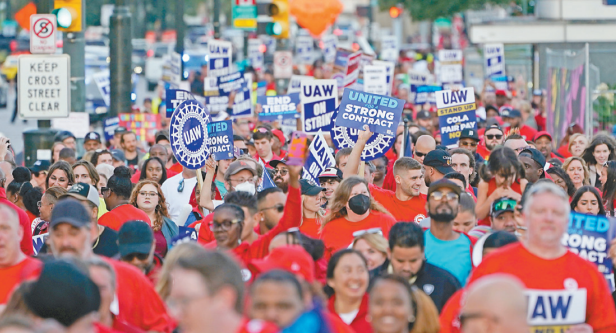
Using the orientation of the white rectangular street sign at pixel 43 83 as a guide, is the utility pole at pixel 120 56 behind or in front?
behind

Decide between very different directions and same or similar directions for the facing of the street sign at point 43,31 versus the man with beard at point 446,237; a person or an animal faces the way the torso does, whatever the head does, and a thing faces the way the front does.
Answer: same or similar directions

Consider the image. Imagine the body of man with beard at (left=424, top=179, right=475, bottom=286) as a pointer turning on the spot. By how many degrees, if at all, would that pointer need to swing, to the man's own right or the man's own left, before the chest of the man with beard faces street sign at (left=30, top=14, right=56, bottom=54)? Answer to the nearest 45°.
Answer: approximately 135° to the man's own right

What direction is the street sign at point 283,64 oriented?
toward the camera

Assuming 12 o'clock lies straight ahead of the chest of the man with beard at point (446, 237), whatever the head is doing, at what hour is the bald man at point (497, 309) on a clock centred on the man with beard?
The bald man is roughly at 12 o'clock from the man with beard.

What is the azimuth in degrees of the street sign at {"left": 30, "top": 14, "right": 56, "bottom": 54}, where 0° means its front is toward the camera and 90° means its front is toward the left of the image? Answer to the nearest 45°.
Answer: approximately 0°

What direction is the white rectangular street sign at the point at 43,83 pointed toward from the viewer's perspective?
toward the camera

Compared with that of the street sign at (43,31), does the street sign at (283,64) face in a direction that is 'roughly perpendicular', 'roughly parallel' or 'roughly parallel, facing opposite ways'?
roughly parallel

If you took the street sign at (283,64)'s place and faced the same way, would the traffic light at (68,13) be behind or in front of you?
in front

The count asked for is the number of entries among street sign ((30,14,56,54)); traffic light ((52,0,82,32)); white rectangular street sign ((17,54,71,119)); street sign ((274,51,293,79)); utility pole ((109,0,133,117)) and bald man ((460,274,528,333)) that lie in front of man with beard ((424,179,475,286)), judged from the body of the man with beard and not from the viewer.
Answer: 1

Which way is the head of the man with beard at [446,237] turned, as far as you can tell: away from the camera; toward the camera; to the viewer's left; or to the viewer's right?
toward the camera

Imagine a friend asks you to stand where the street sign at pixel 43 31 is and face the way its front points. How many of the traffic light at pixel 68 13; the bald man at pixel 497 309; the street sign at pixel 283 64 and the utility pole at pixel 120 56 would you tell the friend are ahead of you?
1

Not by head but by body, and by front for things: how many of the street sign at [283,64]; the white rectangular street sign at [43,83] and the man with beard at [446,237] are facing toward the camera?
3

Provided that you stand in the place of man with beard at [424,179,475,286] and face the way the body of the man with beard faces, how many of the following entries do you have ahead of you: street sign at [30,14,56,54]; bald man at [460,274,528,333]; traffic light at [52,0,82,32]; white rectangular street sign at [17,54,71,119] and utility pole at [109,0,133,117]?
1

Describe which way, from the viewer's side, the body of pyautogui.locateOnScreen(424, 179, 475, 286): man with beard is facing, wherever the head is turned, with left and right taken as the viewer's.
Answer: facing the viewer
